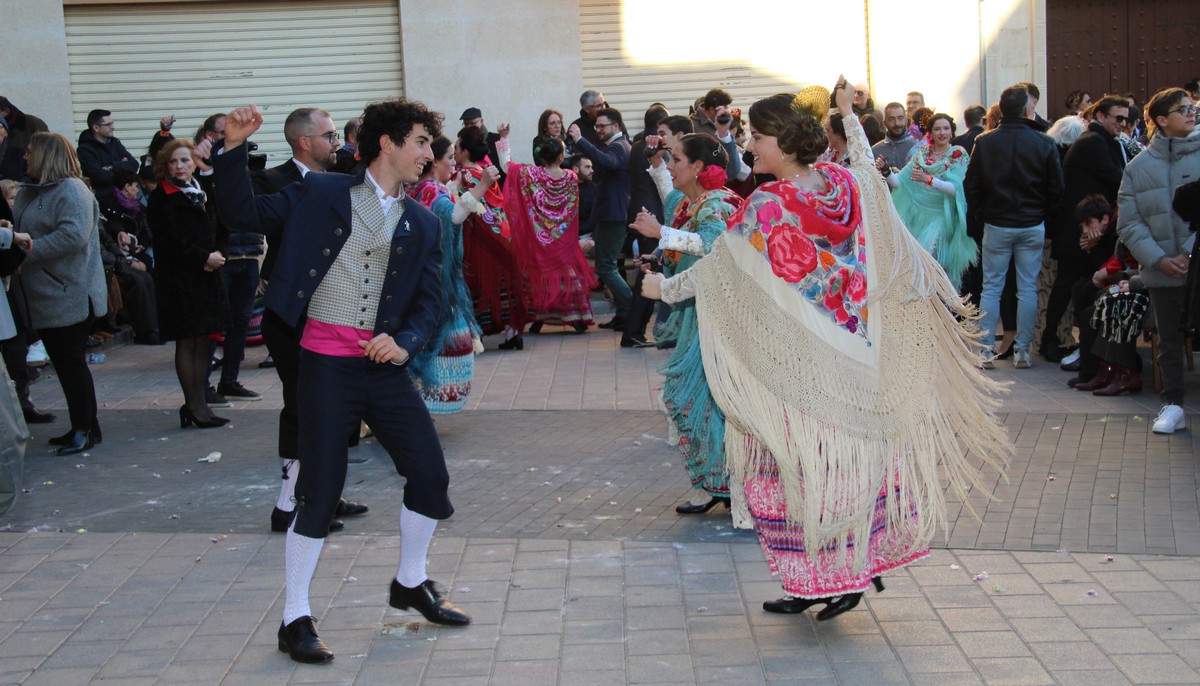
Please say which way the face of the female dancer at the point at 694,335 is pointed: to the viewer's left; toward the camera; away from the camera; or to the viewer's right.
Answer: to the viewer's left

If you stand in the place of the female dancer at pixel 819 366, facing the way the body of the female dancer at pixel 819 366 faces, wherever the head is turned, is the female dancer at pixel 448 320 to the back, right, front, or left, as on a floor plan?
front

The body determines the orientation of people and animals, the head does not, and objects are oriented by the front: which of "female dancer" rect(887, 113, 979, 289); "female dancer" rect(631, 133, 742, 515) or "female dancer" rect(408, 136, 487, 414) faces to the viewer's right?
"female dancer" rect(408, 136, 487, 414)

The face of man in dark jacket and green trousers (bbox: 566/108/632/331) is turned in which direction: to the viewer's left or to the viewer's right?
to the viewer's left

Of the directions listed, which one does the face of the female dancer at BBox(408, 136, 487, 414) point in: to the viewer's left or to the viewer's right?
to the viewer's right

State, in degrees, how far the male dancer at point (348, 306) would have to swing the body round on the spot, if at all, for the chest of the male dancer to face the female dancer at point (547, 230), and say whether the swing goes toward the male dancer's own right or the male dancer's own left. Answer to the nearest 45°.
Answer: approximately 135° to the male dancer's own left

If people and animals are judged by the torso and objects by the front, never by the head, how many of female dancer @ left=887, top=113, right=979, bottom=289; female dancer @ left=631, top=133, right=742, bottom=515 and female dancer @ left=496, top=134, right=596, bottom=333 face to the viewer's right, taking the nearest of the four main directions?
0

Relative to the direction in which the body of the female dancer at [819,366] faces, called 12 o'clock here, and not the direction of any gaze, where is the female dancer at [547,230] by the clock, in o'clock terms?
the female dancer at [547,230] is roughly at 1 o'clock from the female dancer at [819,366].

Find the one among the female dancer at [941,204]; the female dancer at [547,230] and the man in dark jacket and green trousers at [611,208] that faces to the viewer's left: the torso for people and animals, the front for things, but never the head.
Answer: the man in dark jacket and green trousers

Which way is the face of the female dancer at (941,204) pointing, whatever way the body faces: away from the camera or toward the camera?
toward the camera

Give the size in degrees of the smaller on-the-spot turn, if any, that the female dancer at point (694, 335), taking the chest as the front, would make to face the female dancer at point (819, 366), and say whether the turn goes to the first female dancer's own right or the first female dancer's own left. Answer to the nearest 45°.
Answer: approximately 90° to the first female dancer's own left

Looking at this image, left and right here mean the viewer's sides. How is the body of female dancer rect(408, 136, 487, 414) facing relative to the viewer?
facing to the right of the viewer

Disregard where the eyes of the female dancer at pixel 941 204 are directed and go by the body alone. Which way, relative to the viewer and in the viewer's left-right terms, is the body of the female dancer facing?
facing the viewer

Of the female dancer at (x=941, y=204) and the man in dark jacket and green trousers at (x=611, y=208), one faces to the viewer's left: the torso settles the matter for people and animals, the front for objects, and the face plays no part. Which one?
the man in dark jacket and green trousers

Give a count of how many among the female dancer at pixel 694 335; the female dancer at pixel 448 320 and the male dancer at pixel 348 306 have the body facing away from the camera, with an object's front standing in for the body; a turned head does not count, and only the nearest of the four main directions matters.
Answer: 0
